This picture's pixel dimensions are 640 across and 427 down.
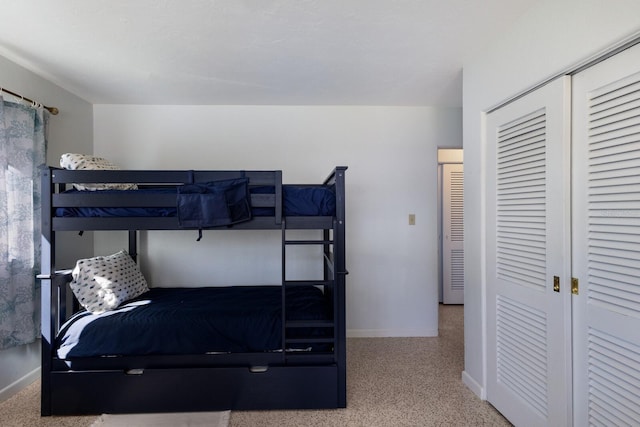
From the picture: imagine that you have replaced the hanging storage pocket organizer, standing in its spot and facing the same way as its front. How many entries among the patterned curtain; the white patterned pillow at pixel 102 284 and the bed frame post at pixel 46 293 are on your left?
0

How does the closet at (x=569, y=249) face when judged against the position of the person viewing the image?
facing the viewer and to the left of the viewer

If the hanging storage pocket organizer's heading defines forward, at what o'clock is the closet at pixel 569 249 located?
The closet is roughly at 10 o'clock from the hanging storage pocket organizer.

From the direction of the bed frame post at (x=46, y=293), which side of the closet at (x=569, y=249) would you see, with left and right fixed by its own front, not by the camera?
front

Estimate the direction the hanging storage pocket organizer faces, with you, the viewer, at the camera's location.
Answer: facing the viewer

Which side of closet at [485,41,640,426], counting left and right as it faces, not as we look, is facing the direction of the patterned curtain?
front

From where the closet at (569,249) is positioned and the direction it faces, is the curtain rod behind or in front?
in front

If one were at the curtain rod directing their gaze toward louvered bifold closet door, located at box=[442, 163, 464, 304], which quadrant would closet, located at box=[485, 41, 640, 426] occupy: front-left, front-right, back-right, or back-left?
front-right

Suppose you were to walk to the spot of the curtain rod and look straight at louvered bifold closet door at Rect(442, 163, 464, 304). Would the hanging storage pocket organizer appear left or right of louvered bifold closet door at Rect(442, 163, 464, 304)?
right

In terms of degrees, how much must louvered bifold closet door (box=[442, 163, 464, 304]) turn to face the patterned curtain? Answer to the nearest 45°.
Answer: approximately 45° to its right

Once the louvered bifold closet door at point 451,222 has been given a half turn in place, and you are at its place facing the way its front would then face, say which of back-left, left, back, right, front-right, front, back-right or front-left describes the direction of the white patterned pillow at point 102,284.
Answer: back-left

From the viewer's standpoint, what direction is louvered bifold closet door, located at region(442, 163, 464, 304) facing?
toward the camera

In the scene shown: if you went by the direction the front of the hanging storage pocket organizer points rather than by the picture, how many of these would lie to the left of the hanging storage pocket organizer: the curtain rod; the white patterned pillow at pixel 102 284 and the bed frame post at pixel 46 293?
0

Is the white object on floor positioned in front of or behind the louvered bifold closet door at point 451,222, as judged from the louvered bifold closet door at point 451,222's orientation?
in front
